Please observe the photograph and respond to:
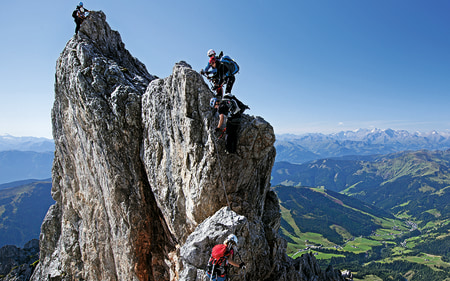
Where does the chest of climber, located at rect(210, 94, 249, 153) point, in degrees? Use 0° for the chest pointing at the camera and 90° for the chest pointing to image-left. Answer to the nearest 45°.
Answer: approximately 90°
